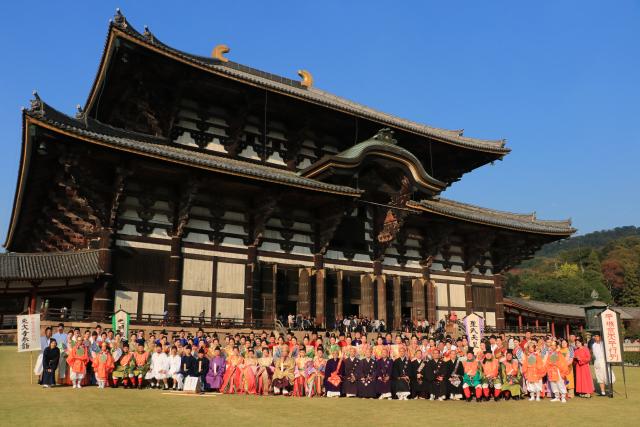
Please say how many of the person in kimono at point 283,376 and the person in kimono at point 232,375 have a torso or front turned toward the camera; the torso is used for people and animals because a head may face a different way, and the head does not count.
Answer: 2

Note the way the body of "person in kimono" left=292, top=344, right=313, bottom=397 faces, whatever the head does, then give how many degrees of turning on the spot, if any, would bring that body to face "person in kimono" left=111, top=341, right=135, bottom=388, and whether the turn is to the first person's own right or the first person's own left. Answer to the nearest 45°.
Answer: approximately 90° to the first person's own right

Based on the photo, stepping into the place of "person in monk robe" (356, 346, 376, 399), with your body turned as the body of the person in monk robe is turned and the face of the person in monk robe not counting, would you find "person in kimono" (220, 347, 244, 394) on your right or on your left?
on your right

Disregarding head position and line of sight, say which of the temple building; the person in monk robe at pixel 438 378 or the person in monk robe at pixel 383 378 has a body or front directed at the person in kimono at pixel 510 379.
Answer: the temple building

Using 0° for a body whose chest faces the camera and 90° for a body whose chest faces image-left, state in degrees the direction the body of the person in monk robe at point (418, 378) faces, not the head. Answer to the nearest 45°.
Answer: approximately 0°

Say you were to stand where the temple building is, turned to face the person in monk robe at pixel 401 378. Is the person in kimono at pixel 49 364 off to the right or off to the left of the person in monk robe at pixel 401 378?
right

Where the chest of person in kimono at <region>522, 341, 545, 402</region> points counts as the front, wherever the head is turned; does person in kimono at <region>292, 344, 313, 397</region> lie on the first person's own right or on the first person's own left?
on the first person's own right

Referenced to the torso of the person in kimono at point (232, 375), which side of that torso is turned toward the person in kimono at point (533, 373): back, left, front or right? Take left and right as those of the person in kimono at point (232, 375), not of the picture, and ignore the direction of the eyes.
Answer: left

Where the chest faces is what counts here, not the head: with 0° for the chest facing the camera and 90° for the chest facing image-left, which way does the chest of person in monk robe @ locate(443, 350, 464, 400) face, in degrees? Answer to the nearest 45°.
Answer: approximately 0°

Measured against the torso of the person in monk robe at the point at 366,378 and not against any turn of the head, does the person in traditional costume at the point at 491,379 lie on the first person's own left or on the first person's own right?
on the first person's own left
